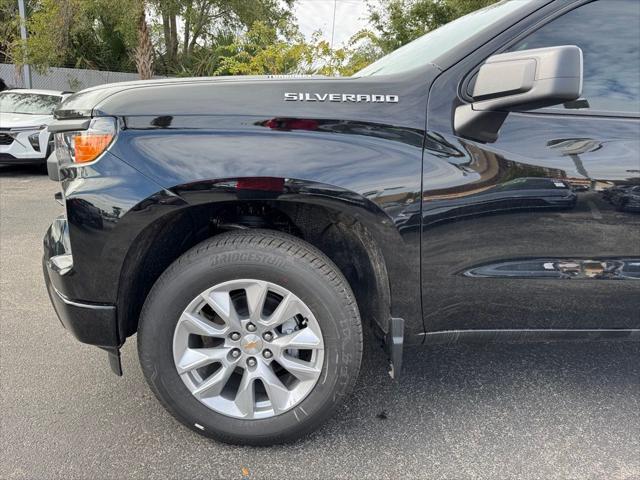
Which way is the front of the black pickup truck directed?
to the viewer's left

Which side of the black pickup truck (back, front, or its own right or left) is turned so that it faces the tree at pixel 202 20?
right

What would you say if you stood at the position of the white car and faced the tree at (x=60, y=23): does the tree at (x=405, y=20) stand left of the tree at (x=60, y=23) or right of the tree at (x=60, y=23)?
right

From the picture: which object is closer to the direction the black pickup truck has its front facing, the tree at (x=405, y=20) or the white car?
the white car

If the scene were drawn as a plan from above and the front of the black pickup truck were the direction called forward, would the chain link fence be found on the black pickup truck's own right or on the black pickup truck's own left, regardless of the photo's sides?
on the black pickup truck's own right

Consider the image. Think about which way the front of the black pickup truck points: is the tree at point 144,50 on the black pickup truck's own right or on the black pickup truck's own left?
on the black pickup truck's own right

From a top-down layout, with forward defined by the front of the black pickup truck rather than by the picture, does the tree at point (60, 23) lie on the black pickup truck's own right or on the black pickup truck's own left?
on the black pickup truck's own right

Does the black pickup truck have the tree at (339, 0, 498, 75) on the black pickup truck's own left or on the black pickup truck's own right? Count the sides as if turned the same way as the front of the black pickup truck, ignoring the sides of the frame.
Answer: on the black pickup truck's own right
